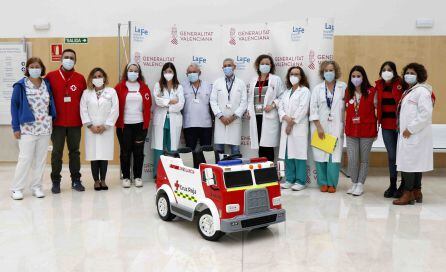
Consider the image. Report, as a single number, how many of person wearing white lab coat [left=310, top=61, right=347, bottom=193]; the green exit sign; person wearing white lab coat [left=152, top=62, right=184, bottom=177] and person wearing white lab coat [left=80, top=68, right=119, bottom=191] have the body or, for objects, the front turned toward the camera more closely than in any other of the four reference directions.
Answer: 4

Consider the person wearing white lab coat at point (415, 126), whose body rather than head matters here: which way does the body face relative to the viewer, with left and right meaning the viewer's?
facing the viewer and to the left of the viewer

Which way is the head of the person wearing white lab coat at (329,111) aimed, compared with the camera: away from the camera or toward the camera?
toward the camera

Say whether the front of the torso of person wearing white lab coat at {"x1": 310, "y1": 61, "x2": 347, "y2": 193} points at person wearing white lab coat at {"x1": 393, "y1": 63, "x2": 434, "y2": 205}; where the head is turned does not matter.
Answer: no

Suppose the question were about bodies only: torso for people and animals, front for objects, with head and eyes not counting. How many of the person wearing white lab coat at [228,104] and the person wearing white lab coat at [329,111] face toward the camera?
2

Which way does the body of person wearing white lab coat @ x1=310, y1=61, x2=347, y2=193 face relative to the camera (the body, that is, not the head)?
toward the camera

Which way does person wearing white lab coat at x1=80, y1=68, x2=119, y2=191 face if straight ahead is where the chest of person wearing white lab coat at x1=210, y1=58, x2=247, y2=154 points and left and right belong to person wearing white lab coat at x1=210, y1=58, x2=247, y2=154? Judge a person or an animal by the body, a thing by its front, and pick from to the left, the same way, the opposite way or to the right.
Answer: the same way

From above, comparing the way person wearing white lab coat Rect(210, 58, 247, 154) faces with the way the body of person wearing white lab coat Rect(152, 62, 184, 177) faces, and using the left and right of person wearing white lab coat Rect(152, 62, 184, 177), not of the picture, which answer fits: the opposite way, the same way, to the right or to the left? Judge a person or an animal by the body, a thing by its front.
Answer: the same way

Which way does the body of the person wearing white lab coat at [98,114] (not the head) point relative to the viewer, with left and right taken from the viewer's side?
facing the viewer

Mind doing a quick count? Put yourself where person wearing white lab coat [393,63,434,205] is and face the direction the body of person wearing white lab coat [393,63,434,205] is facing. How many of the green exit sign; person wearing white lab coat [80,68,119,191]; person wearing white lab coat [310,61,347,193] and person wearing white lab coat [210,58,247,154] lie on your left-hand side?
0

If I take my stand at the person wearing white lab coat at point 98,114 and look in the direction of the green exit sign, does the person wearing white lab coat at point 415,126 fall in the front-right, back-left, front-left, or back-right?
back-right

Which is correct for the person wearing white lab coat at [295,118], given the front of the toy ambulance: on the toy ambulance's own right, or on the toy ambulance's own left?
on the toy ambulance's own left

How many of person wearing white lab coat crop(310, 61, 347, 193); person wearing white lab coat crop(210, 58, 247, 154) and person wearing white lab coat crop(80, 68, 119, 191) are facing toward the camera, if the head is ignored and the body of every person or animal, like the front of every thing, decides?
3

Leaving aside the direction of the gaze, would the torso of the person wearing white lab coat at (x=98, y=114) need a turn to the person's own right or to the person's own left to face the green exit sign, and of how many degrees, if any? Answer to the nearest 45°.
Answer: approximately 180°

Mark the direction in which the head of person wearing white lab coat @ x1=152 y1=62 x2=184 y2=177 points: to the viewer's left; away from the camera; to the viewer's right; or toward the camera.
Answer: toward the camera

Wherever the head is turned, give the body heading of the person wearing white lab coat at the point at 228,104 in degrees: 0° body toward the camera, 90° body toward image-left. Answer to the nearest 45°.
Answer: approximately 0°

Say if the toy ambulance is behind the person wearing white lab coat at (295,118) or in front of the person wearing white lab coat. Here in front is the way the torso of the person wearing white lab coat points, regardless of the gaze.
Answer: in front

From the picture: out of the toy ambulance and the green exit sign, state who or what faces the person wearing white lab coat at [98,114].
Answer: the green exit sign

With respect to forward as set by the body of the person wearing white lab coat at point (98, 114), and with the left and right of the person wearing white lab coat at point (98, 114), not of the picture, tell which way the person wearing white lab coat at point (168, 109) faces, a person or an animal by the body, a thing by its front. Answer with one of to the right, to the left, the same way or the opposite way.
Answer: the same way

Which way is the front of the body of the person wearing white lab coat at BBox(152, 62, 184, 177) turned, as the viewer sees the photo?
toward the camera

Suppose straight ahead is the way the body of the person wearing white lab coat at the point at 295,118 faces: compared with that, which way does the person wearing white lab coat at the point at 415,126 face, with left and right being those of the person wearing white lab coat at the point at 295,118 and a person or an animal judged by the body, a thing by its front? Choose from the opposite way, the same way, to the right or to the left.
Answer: the same way

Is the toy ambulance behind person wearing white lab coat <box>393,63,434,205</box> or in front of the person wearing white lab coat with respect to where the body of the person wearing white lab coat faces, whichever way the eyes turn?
in front

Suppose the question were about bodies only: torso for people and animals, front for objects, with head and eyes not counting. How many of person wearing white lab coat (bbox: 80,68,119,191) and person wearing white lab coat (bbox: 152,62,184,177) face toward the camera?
2
